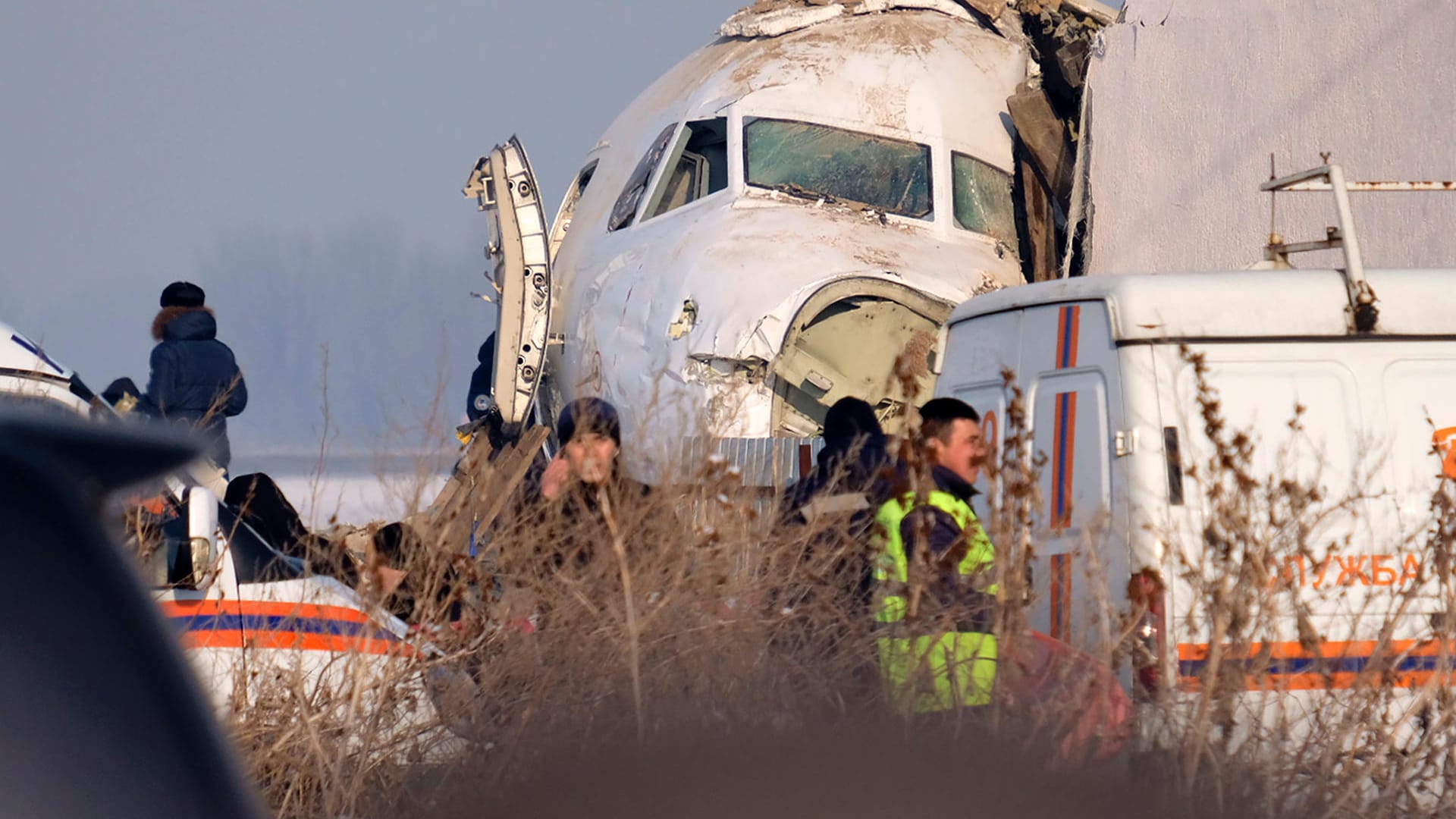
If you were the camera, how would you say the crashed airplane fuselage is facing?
facing the viewer and to the right of the viewer

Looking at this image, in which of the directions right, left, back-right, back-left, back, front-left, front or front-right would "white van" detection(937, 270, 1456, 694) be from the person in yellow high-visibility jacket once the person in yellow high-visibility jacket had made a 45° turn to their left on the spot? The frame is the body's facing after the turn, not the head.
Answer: front

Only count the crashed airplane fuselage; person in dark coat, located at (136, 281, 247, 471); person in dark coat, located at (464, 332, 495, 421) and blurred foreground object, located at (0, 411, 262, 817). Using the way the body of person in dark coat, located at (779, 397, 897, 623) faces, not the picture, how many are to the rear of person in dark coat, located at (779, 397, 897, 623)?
1

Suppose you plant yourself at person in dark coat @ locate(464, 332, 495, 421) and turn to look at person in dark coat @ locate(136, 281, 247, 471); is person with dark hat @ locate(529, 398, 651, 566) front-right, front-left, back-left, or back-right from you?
front-left

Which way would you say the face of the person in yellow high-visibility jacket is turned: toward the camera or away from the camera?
toward the camera

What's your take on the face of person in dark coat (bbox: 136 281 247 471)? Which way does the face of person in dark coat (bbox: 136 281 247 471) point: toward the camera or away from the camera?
away from the camera

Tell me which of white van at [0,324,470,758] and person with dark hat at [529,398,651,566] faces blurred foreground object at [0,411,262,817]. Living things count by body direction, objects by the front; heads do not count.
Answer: the person with dark hat

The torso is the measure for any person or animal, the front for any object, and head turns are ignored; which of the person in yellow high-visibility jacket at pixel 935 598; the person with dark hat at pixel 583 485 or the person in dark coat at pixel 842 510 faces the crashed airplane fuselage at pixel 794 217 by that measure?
the person in dark coat

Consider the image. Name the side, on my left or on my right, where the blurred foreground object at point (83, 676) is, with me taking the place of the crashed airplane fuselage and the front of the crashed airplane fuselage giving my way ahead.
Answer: on my right

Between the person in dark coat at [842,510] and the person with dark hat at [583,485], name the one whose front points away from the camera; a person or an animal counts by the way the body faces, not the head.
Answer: the person in dark coat

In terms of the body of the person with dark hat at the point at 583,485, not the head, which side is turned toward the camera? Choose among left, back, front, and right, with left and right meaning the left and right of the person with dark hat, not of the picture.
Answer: front

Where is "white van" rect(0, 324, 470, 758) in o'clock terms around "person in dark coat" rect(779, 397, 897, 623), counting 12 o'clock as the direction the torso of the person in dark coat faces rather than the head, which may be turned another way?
The white van is roughly at 9 o'clock from the person in dark coat.

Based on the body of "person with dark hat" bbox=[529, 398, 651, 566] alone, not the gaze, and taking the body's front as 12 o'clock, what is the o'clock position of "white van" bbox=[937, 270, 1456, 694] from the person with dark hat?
The white van is roughly at 9 o'clock from the person with dark hat.
